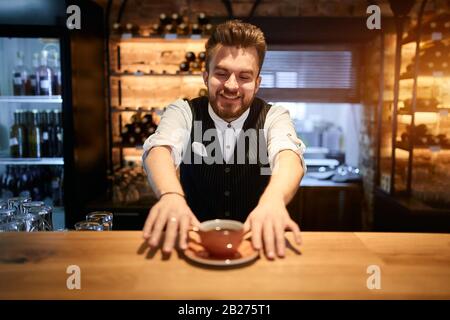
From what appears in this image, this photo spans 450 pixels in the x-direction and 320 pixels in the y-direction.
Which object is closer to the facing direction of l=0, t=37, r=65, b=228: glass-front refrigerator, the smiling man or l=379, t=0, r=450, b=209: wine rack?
the smiling man

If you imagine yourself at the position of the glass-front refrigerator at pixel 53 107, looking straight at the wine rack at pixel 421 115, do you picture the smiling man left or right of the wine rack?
right

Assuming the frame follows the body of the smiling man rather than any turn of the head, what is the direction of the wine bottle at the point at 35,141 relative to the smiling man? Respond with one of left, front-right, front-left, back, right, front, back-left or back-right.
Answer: back-right

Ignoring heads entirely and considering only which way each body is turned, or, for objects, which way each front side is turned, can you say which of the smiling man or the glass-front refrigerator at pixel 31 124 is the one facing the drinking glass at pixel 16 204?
the glass-front refrigerator

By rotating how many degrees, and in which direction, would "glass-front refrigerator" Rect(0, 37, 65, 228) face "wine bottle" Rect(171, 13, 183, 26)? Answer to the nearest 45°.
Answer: approximately 90° to its left

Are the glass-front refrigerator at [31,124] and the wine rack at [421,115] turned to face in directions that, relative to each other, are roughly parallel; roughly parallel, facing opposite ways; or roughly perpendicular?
roughly perpendicular

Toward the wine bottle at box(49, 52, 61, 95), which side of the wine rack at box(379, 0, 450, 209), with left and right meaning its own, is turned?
front

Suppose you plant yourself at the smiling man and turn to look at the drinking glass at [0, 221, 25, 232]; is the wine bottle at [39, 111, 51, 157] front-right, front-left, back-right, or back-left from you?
front-right

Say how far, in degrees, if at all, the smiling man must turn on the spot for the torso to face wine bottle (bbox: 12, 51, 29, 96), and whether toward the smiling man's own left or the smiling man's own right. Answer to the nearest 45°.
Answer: approximately 135° to the smiling man's own right

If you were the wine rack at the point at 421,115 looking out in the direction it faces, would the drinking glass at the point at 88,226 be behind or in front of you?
in front

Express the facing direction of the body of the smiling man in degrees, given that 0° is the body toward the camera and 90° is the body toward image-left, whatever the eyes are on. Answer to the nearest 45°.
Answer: approximately 0°

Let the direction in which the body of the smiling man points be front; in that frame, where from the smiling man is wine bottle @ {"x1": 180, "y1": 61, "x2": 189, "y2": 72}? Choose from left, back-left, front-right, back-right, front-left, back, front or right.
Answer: back

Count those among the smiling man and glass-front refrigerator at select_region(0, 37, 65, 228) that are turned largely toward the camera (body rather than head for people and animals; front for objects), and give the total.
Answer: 2

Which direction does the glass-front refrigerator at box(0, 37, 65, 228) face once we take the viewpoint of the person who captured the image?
facing the viewer

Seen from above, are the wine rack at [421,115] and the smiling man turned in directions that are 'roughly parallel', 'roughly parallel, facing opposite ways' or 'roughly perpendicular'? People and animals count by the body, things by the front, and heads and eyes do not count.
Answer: roughly perpendicular

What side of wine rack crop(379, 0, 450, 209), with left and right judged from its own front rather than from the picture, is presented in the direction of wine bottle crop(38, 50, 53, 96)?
front

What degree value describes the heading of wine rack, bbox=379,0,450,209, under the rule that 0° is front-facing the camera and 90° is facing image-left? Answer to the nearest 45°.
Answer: approximately 45°

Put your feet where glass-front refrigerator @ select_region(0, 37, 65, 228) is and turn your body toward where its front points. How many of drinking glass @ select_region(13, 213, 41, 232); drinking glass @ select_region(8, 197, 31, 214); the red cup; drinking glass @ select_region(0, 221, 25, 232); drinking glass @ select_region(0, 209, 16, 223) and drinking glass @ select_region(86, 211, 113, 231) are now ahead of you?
6

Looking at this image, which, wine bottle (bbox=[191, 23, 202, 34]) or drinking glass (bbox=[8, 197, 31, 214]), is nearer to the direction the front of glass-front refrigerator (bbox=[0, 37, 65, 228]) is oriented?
the drinking glass

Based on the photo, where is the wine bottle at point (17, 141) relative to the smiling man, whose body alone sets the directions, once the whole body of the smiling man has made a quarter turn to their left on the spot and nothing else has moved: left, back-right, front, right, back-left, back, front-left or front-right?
back-left
